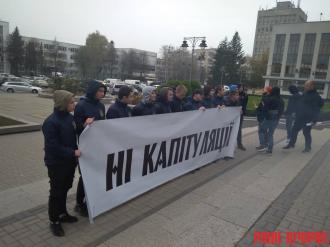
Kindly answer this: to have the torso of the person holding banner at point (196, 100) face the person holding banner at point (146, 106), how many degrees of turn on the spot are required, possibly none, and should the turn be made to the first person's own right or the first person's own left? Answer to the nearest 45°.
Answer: approximately 90° to the first person's own right

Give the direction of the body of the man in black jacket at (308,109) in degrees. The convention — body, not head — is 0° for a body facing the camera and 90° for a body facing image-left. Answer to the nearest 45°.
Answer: approximately 45°

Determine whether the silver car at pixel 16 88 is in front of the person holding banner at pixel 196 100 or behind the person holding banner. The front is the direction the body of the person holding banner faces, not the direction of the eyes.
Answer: behind

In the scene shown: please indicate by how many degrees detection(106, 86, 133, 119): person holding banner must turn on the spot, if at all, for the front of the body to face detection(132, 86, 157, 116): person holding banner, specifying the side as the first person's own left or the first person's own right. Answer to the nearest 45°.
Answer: approximately 45° to the first person's own left

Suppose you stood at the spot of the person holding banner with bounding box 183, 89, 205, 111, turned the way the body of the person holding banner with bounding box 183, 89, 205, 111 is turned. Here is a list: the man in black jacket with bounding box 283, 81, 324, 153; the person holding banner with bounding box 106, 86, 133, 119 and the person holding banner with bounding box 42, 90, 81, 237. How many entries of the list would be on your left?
1

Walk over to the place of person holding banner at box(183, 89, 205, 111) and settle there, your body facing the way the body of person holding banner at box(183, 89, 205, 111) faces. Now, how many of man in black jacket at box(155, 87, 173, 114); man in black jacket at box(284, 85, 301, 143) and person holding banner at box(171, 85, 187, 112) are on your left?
1

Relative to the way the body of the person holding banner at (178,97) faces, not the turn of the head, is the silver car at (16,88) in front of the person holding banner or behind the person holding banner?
behind

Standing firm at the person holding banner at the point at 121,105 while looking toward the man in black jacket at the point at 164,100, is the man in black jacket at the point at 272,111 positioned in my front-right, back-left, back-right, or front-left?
front-right

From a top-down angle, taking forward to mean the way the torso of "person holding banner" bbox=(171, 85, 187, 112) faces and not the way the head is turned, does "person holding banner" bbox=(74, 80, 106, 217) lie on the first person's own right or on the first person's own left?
on the first person's own right

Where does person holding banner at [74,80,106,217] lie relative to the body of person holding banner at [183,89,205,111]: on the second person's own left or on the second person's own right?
on the second person's own right

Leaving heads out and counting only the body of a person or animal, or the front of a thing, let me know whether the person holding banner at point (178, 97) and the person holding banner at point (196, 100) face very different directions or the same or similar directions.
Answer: same or similar directions

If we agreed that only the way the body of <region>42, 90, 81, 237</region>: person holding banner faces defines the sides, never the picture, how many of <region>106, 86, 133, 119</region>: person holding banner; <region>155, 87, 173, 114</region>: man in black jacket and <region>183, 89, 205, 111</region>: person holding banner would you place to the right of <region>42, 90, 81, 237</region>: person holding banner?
0
